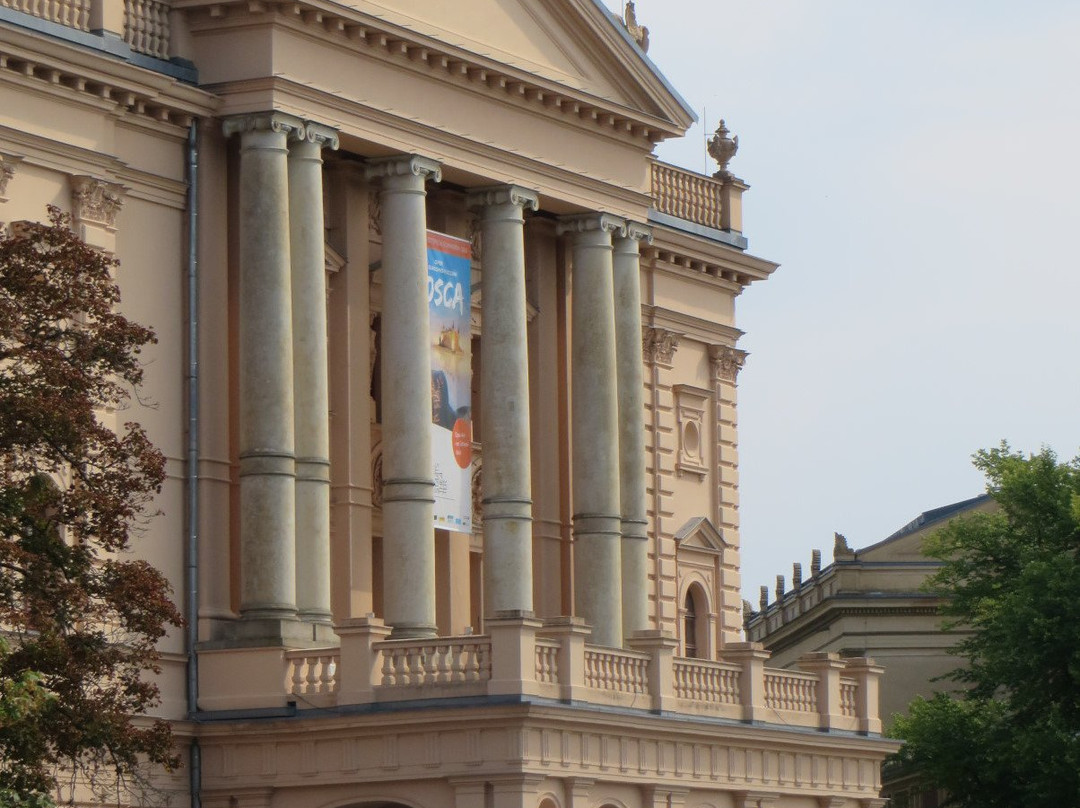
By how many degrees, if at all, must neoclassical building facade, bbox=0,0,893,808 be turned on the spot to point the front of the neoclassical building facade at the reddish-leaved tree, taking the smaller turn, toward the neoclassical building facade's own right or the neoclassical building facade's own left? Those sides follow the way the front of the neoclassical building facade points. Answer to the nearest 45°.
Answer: approximately 45° to the neoclassical building facade's own right

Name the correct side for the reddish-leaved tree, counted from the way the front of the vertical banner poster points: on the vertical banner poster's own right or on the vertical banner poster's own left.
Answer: on the vertical banner poster's own right
